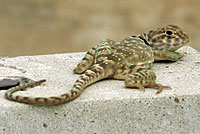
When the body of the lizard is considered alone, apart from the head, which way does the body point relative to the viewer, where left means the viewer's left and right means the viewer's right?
facing away from the viewer and to the right of the viewer
